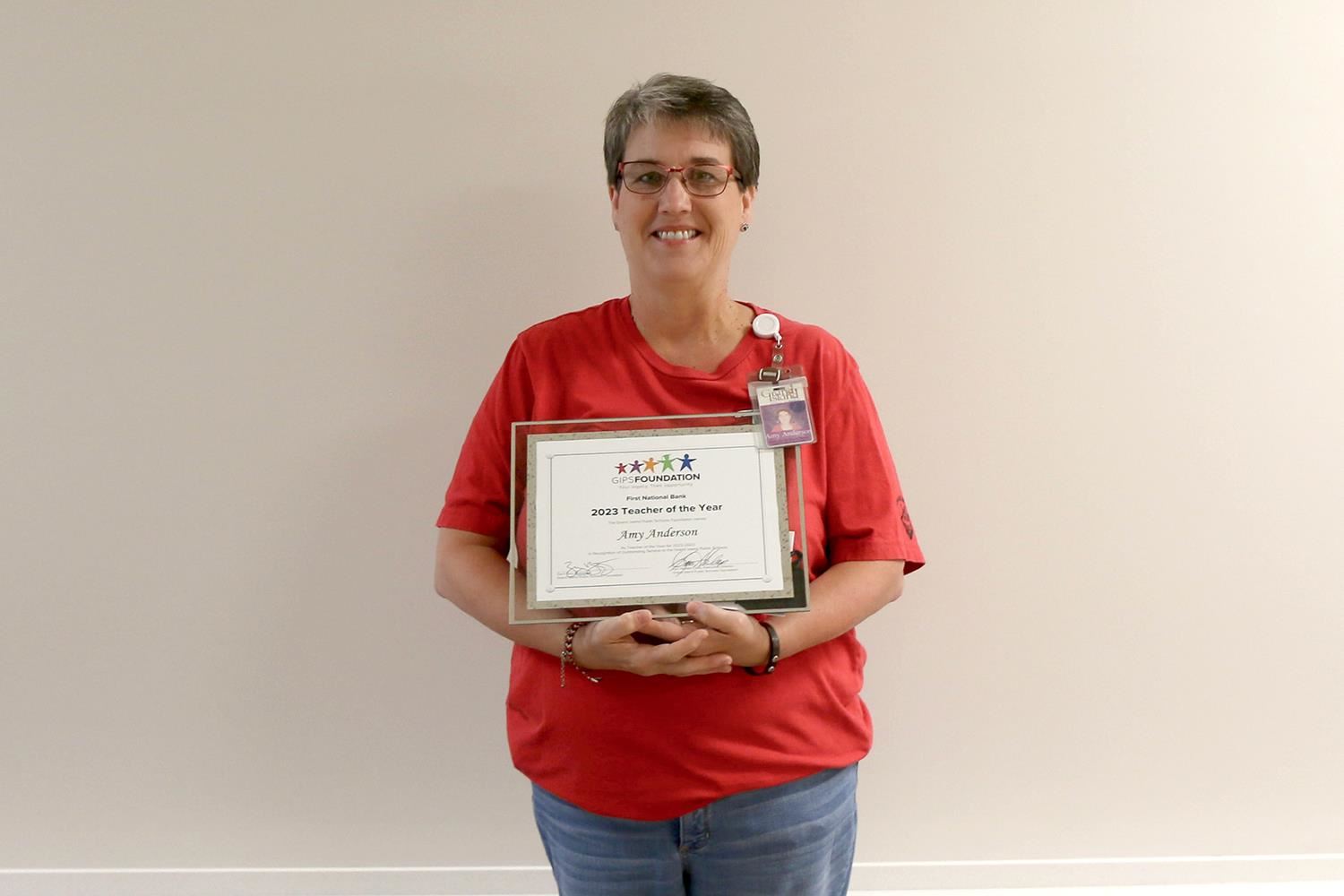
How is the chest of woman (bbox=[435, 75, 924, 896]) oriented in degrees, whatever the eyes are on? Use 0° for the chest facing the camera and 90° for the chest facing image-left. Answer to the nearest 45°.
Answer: approximately 0°
